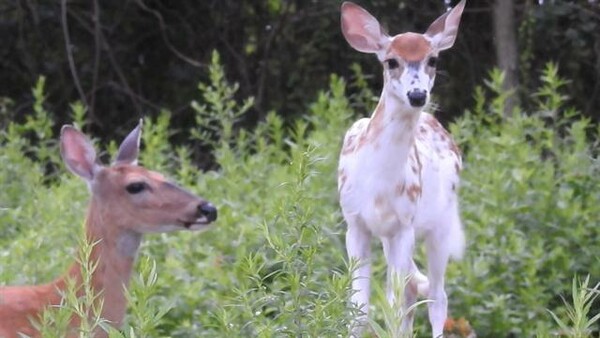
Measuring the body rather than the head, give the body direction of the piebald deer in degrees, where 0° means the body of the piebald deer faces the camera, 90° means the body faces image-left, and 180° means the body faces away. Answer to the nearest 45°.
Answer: approximately 0°

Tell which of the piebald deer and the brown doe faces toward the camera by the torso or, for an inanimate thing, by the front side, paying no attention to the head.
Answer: the piebald deer

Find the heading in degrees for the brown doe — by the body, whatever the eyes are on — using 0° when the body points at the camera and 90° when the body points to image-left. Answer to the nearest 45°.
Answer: approximately 270°

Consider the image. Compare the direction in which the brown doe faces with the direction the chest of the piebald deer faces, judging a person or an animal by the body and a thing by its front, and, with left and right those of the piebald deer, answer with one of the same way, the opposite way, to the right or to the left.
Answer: to the left

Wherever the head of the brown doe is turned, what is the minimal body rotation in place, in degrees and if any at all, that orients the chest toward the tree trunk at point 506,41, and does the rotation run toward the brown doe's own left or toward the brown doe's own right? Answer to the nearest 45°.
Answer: approximately 45° to the brown doe's own left

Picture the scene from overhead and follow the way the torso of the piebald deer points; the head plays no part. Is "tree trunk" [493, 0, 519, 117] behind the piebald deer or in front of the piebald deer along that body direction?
behind

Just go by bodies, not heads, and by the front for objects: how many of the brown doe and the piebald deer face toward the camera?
1

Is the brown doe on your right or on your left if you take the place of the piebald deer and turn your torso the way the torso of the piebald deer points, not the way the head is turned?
on your right
